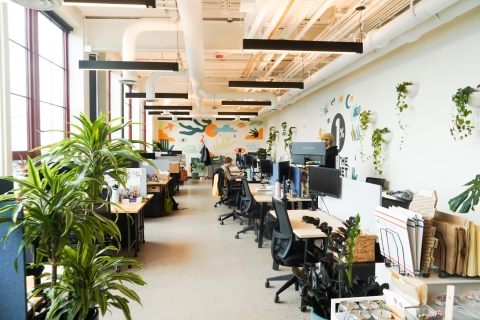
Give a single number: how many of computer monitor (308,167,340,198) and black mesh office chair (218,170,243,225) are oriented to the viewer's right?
1

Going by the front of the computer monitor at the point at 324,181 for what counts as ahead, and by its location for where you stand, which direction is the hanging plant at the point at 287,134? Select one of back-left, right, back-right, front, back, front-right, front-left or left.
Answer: back-right

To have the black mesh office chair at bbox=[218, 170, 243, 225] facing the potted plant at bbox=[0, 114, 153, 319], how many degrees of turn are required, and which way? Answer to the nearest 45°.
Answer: approximately 90° to its right

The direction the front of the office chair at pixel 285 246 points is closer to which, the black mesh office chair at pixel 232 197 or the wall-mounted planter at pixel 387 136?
the wall-mounted planter

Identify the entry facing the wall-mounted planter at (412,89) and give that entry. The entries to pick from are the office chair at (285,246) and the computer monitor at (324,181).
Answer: the office chair

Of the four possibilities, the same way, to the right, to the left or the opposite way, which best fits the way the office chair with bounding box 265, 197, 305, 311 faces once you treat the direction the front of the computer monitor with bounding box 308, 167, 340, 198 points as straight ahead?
the opposite way

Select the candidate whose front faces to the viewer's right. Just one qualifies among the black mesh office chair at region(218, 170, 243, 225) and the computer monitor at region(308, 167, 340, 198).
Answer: the black mesh office chair

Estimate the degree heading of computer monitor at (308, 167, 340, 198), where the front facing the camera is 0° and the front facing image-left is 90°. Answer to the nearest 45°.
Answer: approximately 45°

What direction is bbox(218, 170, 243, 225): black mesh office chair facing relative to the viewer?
to the viewer's right

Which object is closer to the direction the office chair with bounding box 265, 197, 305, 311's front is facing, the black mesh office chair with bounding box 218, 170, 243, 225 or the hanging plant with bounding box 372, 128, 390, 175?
the hanging plant

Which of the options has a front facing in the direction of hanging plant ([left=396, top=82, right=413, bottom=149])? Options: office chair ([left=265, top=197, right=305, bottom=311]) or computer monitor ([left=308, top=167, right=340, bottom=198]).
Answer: the office chair
